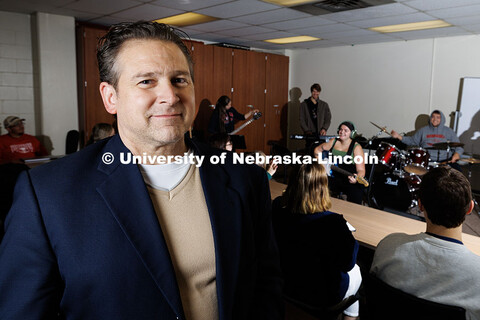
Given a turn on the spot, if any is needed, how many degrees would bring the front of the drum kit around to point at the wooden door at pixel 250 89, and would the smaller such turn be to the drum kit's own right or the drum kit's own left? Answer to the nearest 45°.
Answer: approximately 90° to the drum kit's own right

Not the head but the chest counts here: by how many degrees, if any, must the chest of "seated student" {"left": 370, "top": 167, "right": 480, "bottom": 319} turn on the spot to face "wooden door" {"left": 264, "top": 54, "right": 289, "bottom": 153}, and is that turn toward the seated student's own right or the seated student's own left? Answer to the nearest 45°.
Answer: approximately 45° to the seated student's own left

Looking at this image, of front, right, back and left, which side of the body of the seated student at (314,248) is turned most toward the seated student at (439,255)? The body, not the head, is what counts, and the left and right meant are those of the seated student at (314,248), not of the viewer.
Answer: right

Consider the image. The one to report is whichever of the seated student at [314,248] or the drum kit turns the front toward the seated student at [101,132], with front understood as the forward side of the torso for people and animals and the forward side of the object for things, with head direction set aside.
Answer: the drum kit

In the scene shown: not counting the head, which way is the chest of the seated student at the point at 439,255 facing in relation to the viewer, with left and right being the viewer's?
facing away from the viewer

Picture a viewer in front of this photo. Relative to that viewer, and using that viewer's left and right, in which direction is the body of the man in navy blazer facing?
facing the viewer and to the right of the viewer

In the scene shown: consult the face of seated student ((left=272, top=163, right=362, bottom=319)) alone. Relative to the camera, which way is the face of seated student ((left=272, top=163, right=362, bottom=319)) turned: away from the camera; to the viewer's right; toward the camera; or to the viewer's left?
away from the camera

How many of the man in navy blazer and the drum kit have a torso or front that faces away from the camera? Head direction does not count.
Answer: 0

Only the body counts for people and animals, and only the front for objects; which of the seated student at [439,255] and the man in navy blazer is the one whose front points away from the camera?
the seated student

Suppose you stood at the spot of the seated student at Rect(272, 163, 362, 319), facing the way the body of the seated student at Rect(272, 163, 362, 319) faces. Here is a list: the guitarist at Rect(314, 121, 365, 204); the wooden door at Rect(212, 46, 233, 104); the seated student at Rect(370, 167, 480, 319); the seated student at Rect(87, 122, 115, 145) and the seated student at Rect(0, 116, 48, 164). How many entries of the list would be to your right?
1

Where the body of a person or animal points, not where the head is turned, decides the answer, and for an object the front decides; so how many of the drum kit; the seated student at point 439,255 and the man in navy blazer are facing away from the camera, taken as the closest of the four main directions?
1

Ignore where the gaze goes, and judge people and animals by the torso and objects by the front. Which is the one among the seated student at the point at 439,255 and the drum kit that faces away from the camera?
the seated student

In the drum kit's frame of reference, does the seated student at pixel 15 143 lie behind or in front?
in front

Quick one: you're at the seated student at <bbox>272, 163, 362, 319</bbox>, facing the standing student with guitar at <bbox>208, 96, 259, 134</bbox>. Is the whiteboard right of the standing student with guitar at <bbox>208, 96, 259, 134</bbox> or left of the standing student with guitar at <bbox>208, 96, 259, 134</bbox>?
right

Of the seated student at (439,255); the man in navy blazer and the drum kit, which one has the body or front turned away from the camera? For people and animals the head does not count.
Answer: the seated student

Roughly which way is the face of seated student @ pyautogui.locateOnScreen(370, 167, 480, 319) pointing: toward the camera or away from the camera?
away from the camera

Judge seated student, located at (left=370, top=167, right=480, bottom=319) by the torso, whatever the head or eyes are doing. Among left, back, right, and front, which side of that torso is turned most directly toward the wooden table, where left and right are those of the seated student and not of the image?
front
